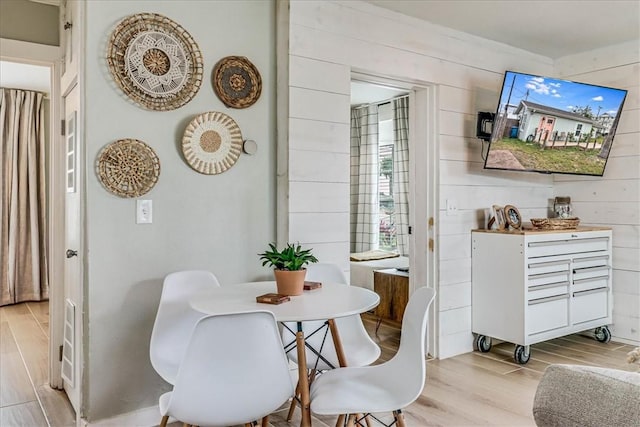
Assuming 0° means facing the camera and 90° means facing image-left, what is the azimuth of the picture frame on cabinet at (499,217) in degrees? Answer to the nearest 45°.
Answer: approximately 315°

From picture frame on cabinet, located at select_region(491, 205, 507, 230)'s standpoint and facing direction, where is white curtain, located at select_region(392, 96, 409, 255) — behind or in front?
behind

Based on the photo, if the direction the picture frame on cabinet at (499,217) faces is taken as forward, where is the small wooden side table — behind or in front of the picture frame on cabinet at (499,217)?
behind

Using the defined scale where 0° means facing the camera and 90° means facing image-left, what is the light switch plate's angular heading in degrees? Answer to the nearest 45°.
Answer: approximately 0°

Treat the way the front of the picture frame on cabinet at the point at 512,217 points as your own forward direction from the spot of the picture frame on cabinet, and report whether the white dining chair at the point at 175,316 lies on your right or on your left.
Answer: on your right

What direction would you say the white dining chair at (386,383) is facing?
to the viewer's left

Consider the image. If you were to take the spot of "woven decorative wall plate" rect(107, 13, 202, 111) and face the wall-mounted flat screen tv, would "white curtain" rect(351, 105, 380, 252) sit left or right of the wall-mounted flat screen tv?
left

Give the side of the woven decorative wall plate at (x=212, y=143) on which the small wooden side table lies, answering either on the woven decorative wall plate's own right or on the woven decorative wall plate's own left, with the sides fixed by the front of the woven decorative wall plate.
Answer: on the woven decorative wall plate's own left
